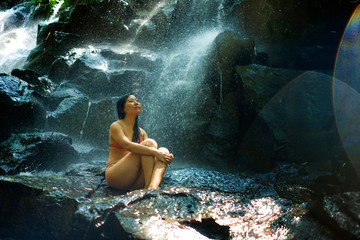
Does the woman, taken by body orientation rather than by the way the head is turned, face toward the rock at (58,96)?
no

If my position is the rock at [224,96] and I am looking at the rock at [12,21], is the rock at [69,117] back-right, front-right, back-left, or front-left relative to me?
front-left

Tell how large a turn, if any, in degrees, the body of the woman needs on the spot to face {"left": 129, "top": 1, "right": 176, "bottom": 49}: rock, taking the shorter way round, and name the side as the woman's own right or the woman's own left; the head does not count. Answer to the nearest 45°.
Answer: approximately 135° to the woman's own left

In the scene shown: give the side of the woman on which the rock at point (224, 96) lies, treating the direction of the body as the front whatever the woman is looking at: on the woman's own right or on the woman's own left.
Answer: on the woman's own left

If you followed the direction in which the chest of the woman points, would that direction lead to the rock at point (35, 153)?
no

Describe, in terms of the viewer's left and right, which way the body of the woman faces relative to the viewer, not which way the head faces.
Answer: facing the viewer and to the right of the viewer

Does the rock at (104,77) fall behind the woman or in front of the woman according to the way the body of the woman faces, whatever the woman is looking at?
behind

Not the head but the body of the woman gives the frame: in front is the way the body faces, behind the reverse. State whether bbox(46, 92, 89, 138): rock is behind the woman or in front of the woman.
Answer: behind

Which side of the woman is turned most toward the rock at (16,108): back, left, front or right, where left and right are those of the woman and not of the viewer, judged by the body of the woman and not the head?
back

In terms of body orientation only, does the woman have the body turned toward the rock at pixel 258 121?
no
